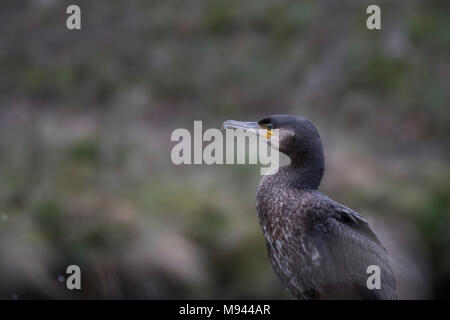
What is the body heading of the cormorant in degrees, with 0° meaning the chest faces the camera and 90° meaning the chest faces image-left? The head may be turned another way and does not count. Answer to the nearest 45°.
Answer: approximately 90°
